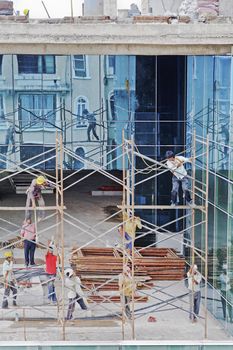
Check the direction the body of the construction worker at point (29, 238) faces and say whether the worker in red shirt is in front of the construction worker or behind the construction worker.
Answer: in front

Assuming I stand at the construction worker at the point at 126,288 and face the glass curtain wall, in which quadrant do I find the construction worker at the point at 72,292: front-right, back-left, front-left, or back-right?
back-left

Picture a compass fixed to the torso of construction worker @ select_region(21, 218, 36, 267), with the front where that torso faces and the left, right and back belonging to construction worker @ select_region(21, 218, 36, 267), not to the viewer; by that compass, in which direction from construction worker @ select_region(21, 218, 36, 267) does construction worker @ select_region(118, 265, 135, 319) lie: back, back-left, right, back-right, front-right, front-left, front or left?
front-left

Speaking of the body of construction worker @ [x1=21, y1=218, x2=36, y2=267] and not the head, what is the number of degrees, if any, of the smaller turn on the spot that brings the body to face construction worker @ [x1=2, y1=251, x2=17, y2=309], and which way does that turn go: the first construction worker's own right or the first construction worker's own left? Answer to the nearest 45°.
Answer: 0° — they already face them
